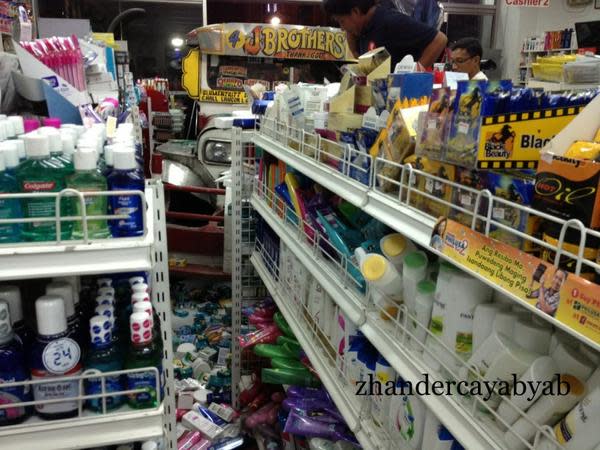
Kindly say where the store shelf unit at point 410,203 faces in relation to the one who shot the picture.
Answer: facing the viewer and to the left of the viewer

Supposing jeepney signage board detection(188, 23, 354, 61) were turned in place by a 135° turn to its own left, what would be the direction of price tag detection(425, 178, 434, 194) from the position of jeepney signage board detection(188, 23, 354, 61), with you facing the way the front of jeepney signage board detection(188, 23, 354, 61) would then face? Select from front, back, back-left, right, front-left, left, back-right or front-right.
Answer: back-right

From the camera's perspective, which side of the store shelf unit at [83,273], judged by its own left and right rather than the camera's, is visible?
front

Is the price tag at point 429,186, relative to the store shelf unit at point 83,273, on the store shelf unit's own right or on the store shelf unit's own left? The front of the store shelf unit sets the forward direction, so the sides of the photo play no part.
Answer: on the store shelf unit's own left

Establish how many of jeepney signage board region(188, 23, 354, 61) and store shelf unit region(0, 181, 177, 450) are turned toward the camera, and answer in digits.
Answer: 2

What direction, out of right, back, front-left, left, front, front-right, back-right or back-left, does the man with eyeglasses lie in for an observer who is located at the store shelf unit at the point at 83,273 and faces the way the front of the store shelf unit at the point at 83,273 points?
back-left

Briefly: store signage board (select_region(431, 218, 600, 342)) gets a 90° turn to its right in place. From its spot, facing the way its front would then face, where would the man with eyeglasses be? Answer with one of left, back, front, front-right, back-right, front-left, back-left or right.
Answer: front-right
